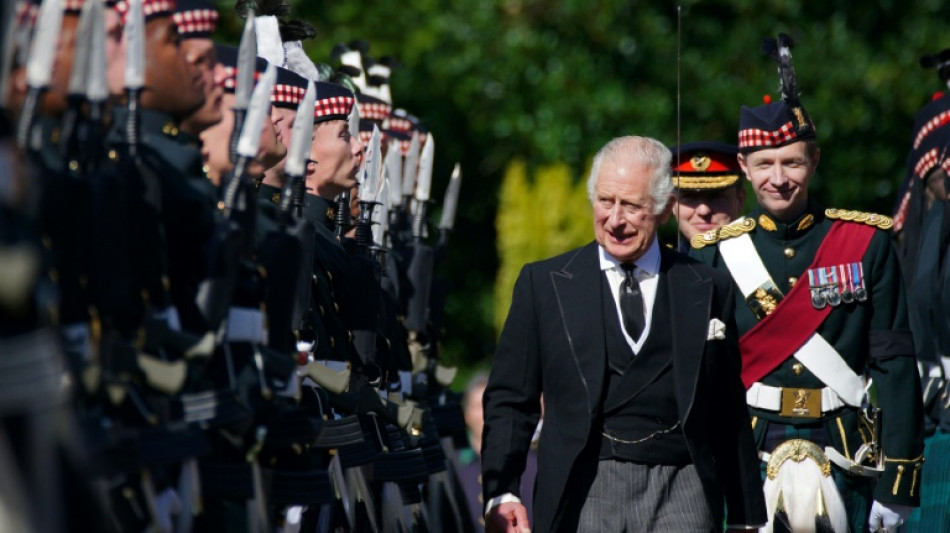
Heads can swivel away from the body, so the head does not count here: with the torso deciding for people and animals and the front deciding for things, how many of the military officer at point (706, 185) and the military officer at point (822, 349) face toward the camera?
2

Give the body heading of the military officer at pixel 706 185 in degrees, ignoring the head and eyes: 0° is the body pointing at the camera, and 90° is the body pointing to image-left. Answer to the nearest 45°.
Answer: approximately 0°

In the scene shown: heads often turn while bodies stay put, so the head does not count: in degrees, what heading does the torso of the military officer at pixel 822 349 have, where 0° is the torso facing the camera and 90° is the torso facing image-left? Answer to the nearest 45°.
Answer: approximately 0°

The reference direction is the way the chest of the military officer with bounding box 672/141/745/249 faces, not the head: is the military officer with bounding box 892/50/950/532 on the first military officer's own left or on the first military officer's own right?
on the first military officer's own left
